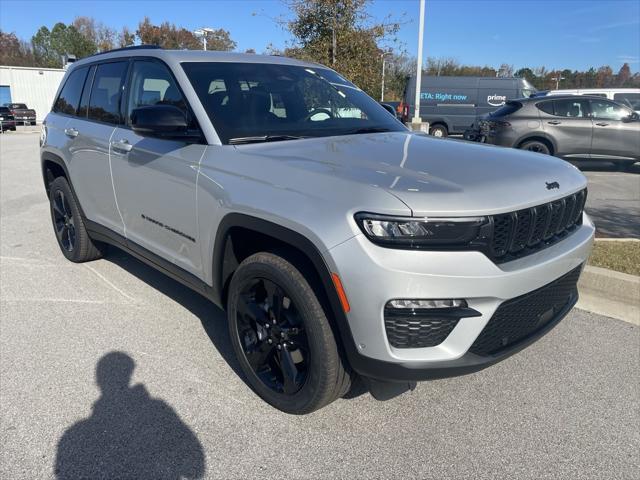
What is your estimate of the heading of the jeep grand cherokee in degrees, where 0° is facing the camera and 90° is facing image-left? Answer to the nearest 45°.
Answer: approximately 315°

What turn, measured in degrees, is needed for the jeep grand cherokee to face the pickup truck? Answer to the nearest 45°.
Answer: approximately 180°

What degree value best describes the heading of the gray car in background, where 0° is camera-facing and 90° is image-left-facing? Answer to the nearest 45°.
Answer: approximately 270°

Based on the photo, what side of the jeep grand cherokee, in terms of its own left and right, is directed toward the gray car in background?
left

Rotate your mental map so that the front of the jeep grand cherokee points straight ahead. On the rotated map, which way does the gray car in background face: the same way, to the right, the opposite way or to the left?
the same way

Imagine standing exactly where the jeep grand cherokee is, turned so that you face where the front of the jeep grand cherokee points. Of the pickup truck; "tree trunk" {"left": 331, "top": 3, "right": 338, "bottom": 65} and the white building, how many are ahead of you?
0

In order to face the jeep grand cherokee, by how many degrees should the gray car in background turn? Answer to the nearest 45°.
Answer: approximately 90° to its right

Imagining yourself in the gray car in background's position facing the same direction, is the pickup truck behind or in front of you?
behind

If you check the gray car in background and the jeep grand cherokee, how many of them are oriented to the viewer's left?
0

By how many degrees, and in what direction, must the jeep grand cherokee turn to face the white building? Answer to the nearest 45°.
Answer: approximately 180°

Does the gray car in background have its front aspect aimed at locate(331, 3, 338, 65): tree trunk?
no

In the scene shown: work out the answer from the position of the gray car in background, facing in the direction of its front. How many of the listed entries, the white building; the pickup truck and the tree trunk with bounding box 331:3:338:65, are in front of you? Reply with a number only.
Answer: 0
